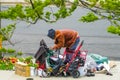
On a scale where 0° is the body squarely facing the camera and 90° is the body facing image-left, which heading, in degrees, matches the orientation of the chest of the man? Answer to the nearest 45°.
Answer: approximately 90°

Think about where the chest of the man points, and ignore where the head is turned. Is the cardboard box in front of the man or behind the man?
in front
